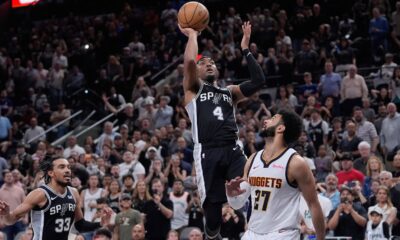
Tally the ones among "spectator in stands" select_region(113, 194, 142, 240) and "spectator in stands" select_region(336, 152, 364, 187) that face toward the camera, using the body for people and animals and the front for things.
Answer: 2

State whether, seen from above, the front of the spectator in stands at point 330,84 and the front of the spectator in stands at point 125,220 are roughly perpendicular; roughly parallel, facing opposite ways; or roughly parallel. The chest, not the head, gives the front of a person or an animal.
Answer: roughly parallel

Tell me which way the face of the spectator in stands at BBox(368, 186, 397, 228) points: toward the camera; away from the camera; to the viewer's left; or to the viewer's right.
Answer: toward the camera

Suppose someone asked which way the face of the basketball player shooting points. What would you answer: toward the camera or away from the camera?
toward the camera

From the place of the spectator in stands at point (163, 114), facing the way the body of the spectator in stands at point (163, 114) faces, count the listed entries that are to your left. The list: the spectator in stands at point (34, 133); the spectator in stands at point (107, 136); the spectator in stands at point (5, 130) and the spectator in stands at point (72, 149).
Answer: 0

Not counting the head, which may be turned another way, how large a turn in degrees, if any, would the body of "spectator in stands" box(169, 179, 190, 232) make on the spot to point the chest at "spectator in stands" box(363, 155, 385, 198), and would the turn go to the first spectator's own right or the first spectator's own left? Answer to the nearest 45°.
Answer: approximately 90° to the first spectator's own left

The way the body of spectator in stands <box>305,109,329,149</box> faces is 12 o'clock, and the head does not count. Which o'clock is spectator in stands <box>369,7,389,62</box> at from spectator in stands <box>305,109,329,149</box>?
spectator in stands <box>369,7,389,62</box> is roughly at 7 o'clock from spectator in stands <box>305,109,329,149</box>.

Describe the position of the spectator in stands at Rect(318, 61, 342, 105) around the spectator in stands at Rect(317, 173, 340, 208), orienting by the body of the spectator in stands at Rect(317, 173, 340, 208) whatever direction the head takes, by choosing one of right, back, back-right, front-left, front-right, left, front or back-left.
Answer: back-right

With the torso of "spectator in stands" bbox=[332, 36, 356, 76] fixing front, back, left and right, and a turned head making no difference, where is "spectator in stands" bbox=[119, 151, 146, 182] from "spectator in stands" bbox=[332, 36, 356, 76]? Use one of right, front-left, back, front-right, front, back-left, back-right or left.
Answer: front-right

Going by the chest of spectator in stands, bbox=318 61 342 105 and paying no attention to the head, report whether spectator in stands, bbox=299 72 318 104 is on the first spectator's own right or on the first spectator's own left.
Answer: on the first spectator's own right

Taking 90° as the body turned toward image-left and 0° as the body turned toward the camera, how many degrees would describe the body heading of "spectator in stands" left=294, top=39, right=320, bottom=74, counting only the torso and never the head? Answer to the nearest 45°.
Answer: approximately 0°

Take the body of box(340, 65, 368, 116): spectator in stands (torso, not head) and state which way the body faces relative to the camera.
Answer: toward the camera

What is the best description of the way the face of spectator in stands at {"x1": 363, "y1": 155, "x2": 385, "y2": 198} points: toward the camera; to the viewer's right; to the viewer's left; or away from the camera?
toward the camera

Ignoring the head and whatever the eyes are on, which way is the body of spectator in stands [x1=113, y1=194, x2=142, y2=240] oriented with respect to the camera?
toward the camera

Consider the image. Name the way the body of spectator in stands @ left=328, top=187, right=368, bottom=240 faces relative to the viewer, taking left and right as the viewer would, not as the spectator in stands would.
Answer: facing the viewer

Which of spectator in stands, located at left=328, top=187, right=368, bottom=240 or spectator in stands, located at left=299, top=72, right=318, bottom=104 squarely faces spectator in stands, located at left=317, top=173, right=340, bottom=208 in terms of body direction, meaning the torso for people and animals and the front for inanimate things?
spectator in stands, located at left=299, top=72, right=318, bottom=104
